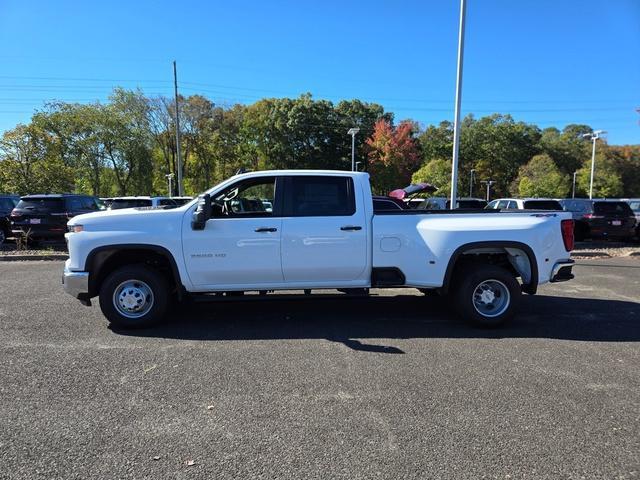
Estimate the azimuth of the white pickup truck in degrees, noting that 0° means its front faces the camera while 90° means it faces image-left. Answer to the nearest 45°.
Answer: approximately 90°

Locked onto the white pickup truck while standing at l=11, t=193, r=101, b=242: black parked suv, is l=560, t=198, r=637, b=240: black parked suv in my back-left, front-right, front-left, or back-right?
front-left

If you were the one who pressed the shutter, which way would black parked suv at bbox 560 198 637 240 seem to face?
facing away from the viewer and to the left of the viewer

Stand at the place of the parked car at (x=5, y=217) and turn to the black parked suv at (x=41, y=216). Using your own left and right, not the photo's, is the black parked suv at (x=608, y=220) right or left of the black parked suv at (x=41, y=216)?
left

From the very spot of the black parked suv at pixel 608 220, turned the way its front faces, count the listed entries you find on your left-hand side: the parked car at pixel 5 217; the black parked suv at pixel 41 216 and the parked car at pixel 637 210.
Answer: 2

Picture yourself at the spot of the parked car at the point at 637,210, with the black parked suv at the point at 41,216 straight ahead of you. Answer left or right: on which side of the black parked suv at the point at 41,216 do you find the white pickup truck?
left

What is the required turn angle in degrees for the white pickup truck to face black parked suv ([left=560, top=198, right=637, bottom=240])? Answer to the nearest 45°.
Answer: approximately 135° to its right

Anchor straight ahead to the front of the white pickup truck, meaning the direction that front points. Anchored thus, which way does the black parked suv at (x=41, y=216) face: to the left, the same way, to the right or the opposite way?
to the right

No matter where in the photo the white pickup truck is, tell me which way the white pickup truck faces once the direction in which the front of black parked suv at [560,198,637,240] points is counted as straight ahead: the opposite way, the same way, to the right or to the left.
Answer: to the left

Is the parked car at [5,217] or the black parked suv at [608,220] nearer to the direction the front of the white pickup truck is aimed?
the parked car

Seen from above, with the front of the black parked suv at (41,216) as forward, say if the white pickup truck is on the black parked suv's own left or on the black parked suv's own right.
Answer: on the black parked suv's own right

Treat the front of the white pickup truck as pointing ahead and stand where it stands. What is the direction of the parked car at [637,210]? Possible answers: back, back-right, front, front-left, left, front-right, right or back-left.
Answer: back-right

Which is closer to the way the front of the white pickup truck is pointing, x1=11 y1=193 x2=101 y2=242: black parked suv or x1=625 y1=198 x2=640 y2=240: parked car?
the black parked suv

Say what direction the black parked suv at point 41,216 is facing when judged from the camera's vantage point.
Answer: facing away from the viewer and to the right of the viewer

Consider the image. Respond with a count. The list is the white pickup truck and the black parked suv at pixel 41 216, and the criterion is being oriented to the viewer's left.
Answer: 1

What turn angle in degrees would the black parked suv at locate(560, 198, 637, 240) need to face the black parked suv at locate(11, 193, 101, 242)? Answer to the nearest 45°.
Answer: approximately 90° to its left
